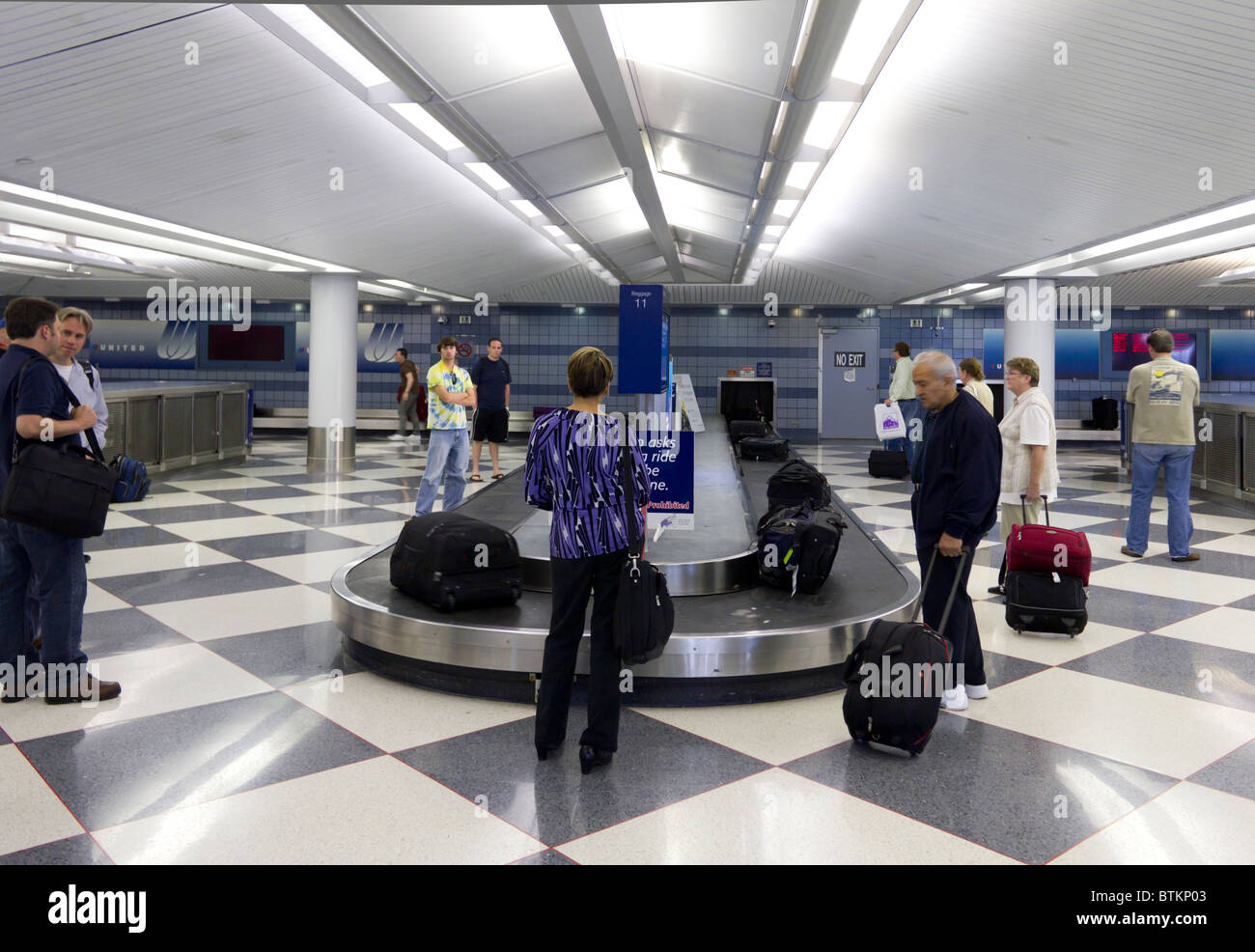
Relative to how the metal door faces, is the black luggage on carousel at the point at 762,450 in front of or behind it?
in front

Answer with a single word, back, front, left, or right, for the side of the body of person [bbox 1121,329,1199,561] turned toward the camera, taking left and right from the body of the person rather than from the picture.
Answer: back

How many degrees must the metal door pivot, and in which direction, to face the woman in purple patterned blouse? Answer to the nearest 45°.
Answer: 0° — it already faces them

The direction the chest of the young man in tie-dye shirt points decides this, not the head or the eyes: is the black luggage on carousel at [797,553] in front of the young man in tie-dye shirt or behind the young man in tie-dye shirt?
in front

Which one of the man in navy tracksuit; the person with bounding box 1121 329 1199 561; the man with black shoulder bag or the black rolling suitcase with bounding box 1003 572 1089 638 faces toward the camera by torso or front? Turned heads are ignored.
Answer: the black rolling suitcase

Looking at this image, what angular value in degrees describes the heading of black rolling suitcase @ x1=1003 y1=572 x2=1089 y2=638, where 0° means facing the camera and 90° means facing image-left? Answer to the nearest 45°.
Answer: approximately 0°
